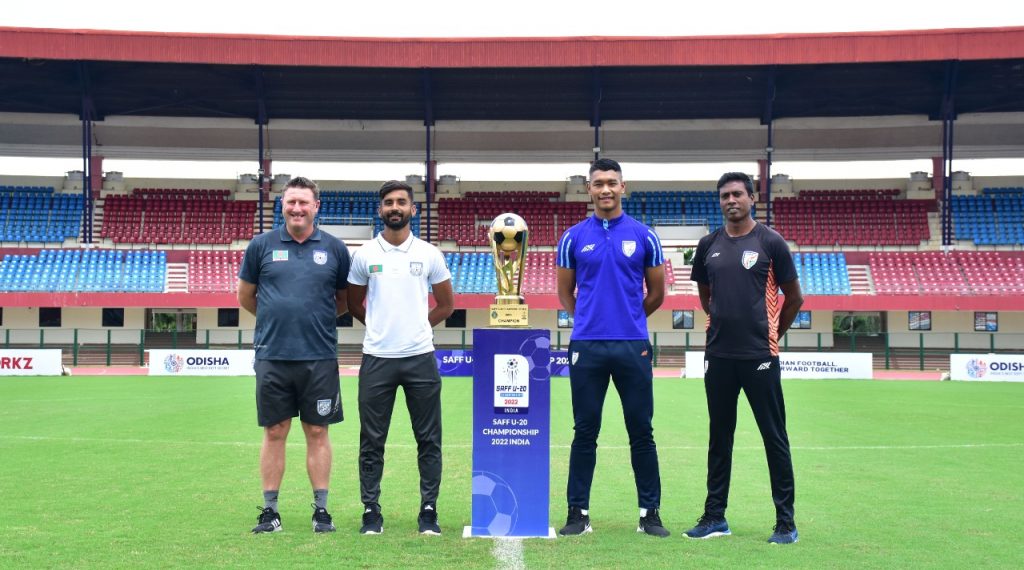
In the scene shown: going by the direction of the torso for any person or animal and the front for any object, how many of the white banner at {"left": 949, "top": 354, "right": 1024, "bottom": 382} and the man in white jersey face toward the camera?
2

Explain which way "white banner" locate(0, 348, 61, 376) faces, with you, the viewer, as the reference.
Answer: facing the viewer

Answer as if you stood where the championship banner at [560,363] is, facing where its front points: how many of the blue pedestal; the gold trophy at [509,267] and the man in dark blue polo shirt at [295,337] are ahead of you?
3

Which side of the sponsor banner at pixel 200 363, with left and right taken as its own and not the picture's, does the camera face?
front

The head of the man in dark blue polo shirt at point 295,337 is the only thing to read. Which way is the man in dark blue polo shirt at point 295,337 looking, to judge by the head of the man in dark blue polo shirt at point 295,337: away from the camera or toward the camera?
toward the camera

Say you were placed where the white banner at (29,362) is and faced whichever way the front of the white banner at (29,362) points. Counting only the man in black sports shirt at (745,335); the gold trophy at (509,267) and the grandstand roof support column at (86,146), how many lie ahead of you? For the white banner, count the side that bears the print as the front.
2

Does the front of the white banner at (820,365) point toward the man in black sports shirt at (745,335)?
yes

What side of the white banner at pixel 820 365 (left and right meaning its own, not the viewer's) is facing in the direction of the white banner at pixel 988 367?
left

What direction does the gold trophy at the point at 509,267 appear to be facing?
toward the camera

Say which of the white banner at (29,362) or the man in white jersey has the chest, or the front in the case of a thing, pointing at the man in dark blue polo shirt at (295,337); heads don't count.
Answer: the white banner

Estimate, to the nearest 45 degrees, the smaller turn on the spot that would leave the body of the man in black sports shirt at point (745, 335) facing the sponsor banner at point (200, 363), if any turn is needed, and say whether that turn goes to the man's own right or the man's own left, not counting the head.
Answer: approximately 90° to the man's own right

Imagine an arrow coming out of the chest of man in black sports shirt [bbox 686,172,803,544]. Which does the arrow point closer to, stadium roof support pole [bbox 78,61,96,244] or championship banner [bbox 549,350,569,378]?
the stadium roof support pole

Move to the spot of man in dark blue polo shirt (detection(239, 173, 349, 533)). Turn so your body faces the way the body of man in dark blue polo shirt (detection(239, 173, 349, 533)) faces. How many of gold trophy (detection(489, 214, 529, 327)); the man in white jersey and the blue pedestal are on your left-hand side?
3

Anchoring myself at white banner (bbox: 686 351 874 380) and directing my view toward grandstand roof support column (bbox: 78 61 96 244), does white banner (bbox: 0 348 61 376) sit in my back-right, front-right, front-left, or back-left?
front-left

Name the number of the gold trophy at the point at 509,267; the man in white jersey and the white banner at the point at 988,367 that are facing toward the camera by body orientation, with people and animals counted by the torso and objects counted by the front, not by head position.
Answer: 3
